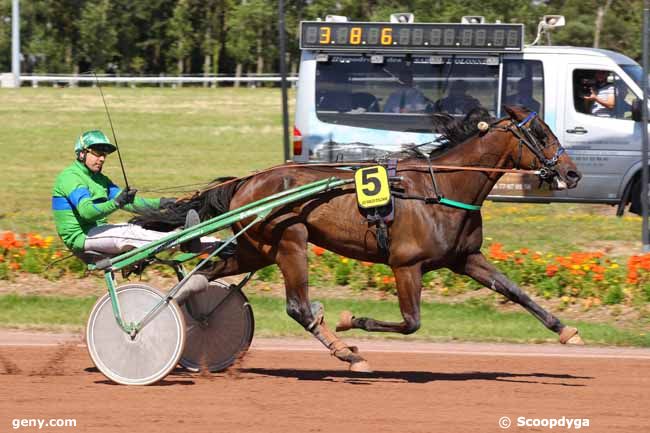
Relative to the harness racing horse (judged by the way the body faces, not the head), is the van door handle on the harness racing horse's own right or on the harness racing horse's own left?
on the harness racing horse's own left

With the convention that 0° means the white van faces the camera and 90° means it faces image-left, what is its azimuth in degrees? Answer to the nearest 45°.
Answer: approximately 270°

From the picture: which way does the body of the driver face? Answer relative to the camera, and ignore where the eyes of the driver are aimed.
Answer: to the viewer's right

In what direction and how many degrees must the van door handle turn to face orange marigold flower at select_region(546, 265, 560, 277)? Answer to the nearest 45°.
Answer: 0° — it already faces it

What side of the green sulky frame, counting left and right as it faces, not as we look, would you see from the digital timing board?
left

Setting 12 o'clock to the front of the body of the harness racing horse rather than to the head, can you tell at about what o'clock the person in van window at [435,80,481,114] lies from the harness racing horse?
The person in van window is roughly at 9 o'clock from the harness racing horse.

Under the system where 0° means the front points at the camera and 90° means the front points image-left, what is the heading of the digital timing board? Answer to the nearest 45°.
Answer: approximately 0°

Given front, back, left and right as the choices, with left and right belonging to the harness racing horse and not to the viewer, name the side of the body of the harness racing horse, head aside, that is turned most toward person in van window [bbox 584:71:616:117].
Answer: left

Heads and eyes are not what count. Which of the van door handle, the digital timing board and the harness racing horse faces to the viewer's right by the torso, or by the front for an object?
the harness racing horse

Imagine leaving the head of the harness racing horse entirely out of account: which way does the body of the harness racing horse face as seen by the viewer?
to the viewer's right

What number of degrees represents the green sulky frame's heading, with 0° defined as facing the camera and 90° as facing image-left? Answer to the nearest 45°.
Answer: approximately 270°

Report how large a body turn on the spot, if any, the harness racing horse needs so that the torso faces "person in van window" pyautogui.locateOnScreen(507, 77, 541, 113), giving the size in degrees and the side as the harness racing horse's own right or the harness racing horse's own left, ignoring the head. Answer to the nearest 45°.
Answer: approximately 90° to the harness racing horse's own left
